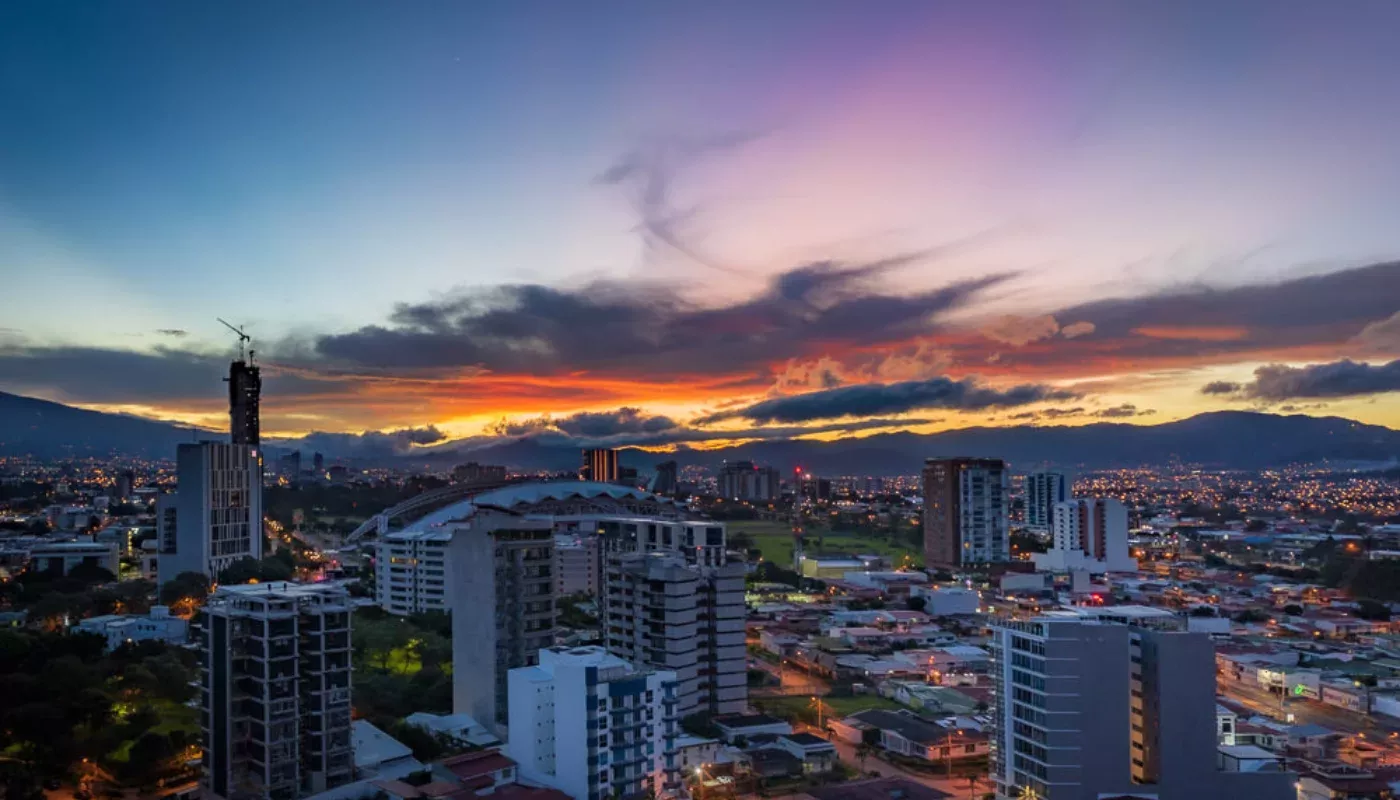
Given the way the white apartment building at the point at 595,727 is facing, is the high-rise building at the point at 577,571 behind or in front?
behind

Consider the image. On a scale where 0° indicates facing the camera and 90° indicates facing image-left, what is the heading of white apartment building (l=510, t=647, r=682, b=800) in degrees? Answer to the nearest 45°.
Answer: approximately 315°

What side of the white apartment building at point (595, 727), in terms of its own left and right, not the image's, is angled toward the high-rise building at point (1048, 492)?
left

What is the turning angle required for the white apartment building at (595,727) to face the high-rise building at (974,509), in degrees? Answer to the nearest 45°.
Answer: approximately 90° to its left

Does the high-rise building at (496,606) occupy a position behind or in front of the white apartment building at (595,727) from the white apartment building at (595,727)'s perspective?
behind

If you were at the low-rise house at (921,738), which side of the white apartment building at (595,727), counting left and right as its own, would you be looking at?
left

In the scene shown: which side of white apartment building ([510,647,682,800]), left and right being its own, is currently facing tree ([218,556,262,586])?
back

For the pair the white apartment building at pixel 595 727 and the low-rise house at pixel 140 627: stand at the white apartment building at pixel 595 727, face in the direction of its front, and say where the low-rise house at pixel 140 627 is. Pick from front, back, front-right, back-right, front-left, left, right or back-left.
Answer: back

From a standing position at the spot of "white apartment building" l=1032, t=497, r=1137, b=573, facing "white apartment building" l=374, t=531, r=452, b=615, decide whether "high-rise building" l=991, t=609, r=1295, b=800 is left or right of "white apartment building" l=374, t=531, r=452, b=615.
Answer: left

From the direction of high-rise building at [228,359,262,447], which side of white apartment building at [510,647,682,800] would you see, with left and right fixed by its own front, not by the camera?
back

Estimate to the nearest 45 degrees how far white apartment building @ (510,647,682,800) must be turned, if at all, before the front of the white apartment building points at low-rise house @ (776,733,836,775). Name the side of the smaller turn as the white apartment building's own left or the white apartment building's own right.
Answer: approximately 90° to the white apartment building's own left

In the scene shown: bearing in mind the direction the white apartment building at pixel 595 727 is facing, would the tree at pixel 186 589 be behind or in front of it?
behind

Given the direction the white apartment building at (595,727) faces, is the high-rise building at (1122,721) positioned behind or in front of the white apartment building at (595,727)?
in front

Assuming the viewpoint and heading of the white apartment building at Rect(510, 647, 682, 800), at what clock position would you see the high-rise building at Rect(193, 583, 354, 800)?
The high-rise building is roughly at 4 o'clock from the white apartment building.
